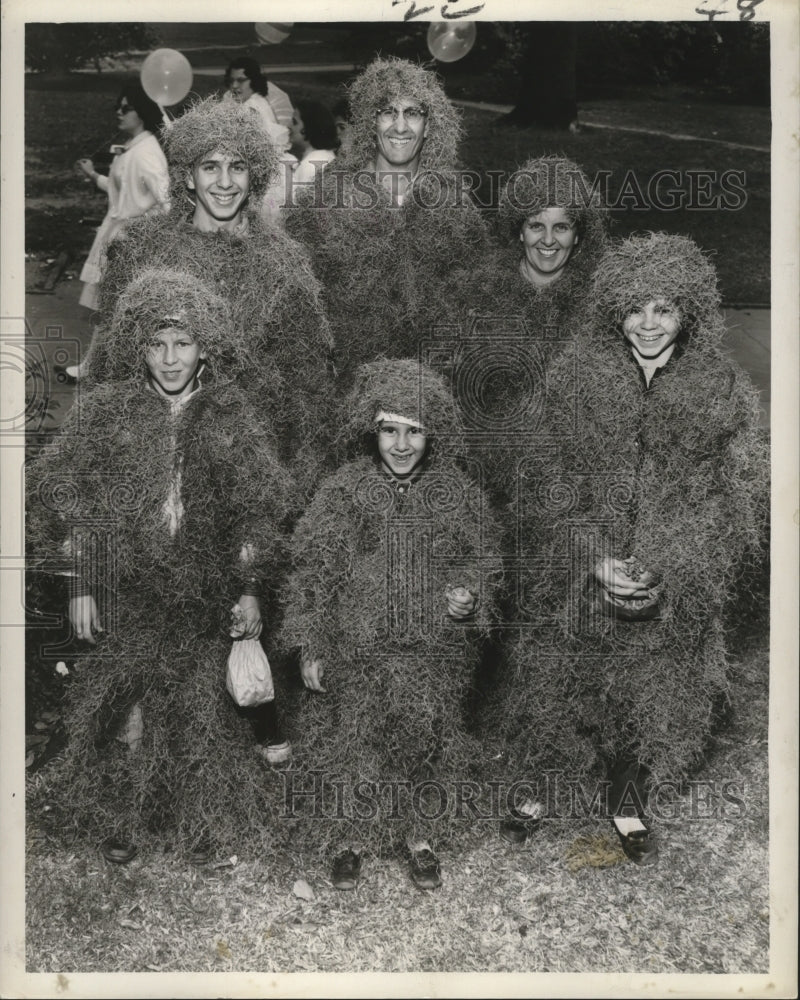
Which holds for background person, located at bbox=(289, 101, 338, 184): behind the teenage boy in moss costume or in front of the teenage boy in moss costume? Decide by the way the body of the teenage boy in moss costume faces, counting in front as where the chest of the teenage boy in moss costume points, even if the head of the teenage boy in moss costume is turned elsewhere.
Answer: behind

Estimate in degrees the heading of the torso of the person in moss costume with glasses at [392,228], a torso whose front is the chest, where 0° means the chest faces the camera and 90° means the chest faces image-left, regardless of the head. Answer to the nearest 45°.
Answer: approximately 0°

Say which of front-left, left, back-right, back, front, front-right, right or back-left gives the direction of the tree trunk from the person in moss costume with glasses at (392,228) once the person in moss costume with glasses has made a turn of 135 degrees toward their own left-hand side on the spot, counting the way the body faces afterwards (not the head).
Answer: front

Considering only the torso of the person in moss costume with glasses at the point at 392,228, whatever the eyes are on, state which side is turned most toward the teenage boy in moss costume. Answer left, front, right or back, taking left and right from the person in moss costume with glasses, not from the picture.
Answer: right

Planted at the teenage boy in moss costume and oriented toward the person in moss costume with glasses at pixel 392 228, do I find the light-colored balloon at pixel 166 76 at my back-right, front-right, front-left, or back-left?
front-left
